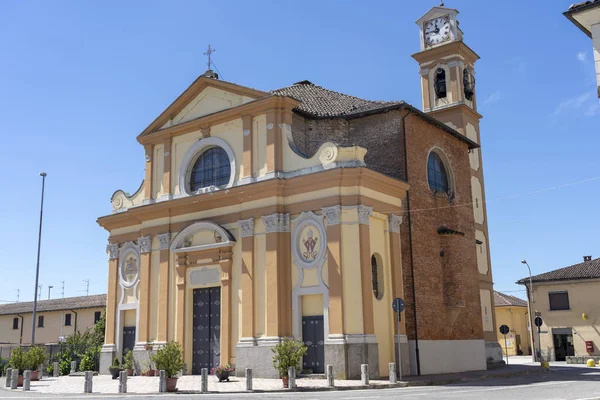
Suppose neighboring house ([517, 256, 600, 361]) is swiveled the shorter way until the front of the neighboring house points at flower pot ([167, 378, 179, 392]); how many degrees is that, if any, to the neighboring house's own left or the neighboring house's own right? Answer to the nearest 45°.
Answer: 0° — it already faces it

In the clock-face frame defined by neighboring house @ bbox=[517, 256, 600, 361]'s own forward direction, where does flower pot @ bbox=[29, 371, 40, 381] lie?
The flower pot is roughly at 1 o'clock from the neighboring house.

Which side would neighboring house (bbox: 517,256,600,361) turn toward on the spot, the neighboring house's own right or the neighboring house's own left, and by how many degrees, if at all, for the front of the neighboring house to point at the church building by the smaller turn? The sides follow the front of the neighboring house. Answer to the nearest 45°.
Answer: approximately 45° to the neighboring house's own right

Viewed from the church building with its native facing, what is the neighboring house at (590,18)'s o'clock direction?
The neighboring house is roughly at 10 o'clock from the church building.

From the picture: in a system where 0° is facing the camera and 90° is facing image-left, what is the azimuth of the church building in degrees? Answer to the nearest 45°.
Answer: approximately 45°

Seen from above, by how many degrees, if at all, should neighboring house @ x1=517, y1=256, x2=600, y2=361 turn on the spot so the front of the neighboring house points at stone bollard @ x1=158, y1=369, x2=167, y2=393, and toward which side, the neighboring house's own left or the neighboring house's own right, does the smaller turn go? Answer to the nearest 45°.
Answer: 0° — it already faces it

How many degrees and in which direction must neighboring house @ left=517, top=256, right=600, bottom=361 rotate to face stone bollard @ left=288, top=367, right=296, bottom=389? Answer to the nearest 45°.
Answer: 0° — it already faces it

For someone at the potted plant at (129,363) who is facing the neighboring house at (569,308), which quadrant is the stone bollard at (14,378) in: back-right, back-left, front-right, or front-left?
back-right

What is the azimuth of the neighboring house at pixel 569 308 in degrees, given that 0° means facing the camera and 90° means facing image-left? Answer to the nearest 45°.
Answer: approximately 0°

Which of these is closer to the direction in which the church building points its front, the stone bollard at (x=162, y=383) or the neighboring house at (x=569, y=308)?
the stone bollard

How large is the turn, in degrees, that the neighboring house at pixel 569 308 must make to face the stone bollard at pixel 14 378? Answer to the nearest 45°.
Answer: approximately 45° to its right
